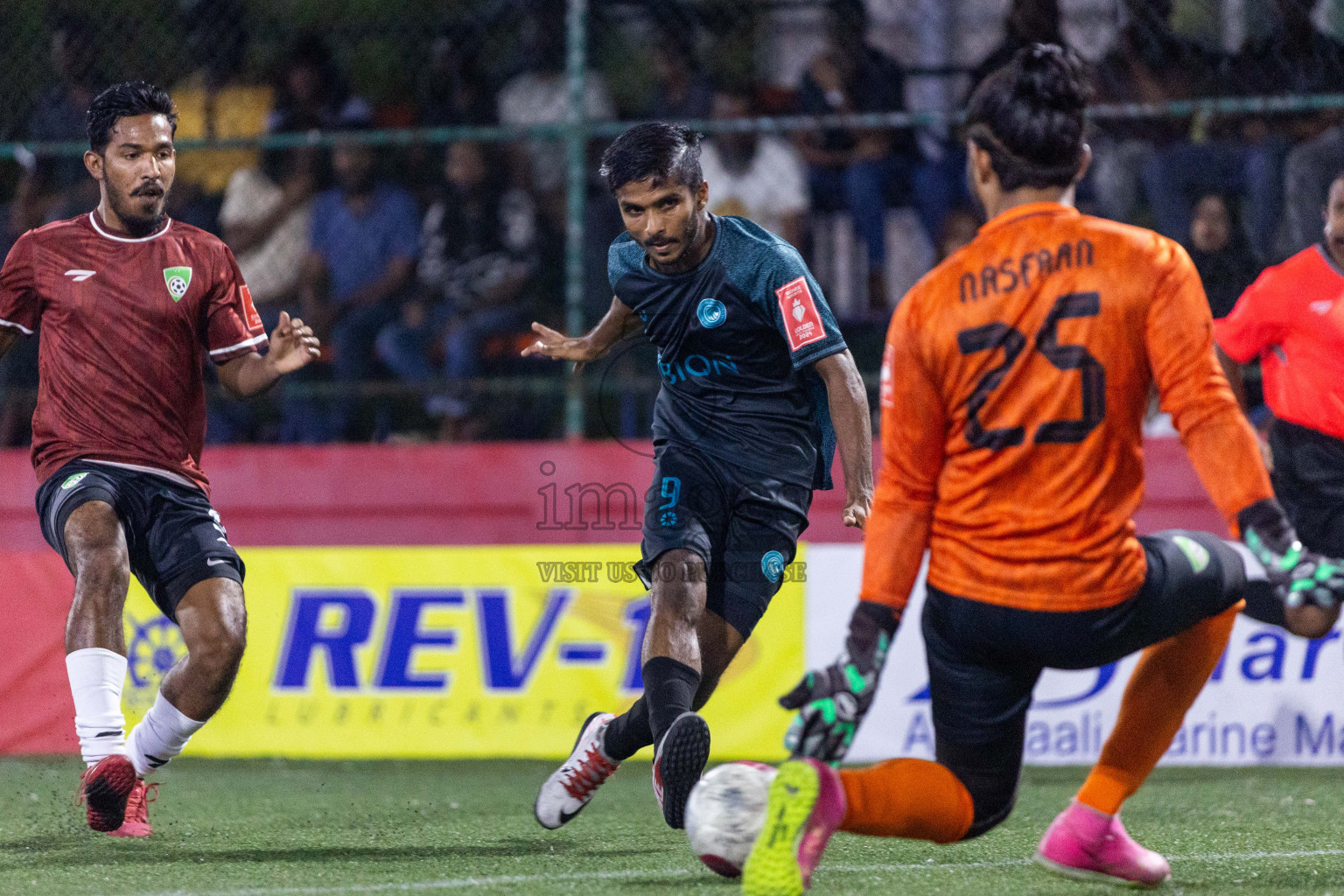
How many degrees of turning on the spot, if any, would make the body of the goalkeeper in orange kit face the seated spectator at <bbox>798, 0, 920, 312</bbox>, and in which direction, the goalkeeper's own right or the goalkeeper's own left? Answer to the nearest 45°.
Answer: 0° — they already face them

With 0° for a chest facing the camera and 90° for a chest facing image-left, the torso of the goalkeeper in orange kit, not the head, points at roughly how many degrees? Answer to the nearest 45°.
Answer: approximately 180°

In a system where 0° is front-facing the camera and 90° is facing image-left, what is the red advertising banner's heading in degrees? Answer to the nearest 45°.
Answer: approximately 0°

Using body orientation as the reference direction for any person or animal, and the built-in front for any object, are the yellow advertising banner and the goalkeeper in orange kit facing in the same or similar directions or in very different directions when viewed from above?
very different directions

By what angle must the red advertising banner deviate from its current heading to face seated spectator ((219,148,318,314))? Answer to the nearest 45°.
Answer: approximately 135° to its right

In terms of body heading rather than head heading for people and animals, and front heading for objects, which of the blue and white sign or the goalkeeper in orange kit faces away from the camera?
the goalkeeper in orange kit

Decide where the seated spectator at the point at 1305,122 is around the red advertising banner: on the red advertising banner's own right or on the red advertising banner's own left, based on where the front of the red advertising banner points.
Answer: on the red advertising banner's own left

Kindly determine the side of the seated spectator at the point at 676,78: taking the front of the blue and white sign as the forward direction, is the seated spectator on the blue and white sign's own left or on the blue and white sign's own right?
on the blue and white sign's own right

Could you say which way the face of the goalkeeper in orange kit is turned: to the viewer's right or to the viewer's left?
to the viewer's left

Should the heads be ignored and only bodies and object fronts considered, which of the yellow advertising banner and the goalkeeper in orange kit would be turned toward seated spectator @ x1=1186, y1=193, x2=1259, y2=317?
the goalkeeper in orange kit
